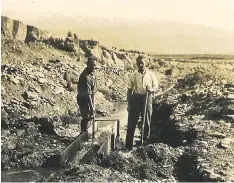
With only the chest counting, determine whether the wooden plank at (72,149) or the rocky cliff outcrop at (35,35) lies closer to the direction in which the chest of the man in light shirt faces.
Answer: the wooden plank

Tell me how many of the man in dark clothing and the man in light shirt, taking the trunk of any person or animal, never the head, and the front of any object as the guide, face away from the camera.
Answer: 0

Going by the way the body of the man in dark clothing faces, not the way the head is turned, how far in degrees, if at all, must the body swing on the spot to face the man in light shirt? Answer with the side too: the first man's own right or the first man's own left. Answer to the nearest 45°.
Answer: approximately 45° to the first man's own right

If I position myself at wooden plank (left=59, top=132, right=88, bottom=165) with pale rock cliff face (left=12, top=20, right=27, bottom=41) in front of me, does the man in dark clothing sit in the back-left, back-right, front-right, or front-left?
front-right

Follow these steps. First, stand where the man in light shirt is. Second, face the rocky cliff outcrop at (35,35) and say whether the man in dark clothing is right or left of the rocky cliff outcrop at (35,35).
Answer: left

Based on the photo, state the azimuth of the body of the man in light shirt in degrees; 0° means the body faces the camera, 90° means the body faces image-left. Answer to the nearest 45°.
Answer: approximately 0°

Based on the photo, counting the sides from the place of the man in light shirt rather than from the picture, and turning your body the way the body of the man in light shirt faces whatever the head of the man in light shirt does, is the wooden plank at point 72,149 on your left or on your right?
on your right

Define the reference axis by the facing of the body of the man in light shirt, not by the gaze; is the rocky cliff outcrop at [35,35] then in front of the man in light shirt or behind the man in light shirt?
behind
